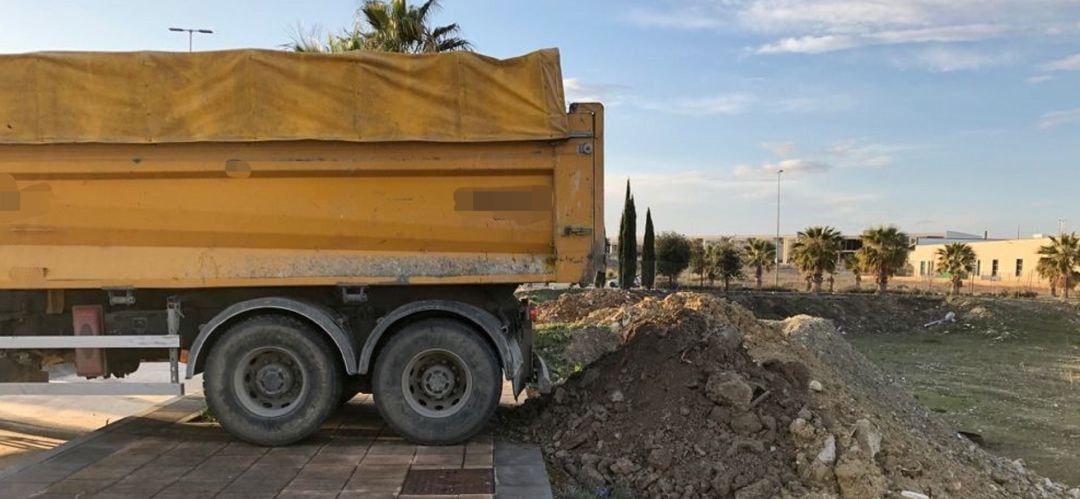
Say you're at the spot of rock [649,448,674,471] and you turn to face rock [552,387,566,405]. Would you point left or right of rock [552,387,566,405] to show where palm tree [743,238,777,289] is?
right

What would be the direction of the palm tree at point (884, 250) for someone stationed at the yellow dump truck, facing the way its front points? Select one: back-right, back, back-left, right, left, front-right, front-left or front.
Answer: back-right

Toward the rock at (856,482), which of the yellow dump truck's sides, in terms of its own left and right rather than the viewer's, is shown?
back

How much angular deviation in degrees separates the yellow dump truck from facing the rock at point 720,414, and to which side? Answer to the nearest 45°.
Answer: approximately 180°

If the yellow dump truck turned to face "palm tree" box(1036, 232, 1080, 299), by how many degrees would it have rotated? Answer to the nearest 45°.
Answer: approximately 135° to its right

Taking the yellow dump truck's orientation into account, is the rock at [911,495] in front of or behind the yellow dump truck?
behind

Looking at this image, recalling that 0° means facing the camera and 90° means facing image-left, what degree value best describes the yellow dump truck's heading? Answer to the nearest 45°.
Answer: approximately 90°

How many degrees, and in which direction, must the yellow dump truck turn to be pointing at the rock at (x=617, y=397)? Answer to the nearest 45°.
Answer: approximately 180°

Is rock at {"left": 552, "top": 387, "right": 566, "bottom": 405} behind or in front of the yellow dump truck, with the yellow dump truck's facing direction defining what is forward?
behind

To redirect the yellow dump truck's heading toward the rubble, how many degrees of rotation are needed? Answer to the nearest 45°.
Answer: approximately 180°
